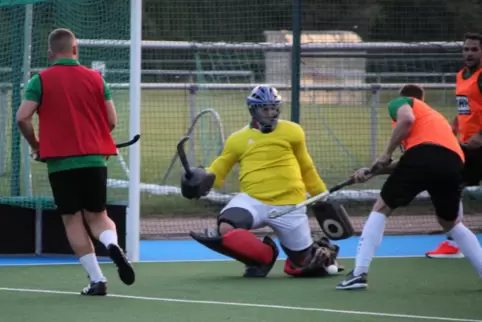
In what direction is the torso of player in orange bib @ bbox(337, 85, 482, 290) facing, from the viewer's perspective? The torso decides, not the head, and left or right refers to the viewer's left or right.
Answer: facing away from the viewer and to the left of the viewer

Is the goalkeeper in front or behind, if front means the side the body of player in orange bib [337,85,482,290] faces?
in front

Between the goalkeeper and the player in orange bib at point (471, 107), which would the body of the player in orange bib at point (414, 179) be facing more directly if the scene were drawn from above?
the goalkeeper

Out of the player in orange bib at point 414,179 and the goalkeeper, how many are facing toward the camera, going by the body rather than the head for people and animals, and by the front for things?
1

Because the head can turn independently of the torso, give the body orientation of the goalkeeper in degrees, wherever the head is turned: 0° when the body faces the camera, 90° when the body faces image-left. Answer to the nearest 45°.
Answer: approximately 0°

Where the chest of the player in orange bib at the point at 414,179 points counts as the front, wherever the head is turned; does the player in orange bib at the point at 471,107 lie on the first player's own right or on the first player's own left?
on the first player's own right

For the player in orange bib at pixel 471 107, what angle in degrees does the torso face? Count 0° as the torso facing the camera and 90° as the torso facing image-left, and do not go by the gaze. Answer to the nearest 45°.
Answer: approximately 45°

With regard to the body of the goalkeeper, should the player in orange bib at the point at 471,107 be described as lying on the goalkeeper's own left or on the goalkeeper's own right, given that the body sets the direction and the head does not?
on the goalkeeper's own left
